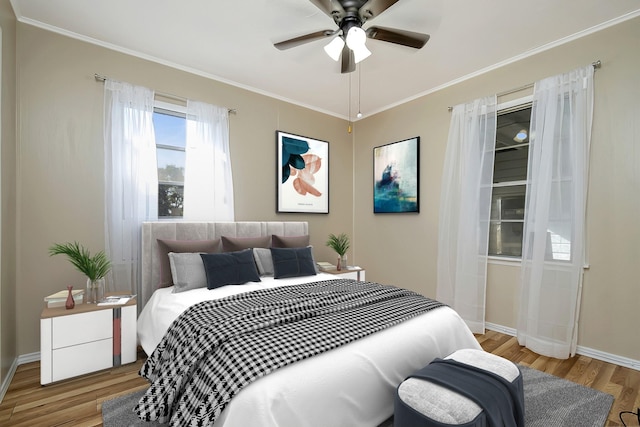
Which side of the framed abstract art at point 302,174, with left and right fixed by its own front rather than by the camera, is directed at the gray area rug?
front

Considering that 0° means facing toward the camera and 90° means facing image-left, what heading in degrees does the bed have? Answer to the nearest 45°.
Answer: approximately 315°

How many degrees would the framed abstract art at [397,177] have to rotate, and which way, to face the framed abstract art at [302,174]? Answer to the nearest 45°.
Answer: approximately 45° to its right

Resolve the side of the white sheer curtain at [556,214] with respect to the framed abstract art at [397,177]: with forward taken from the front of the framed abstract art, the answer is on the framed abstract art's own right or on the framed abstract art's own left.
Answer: on the framed abstract art's own left

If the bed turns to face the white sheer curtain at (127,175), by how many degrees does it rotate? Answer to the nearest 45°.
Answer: approximately 180°

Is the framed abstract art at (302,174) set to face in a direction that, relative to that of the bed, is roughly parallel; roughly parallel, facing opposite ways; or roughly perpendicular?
roughly parallel

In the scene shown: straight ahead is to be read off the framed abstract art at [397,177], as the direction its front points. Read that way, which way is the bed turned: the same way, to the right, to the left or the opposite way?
to the left

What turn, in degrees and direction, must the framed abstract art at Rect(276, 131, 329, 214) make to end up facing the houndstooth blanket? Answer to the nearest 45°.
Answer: approximately 45° to its right

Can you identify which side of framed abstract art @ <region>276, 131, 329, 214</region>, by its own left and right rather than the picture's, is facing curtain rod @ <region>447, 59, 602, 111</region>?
front

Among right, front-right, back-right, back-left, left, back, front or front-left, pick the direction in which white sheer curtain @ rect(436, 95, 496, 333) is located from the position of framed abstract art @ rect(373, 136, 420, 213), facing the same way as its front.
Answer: left

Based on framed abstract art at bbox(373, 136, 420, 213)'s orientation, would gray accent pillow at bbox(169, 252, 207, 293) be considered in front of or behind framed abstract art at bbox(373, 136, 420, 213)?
in front

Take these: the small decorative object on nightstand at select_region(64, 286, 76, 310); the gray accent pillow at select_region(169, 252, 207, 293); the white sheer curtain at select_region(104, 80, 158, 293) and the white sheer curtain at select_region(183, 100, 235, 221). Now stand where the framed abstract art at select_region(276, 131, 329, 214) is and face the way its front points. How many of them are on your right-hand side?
4

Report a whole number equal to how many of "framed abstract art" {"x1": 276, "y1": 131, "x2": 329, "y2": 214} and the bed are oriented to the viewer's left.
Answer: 0

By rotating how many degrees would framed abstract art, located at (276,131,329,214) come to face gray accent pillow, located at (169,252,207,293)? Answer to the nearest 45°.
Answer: approximately 90° to its right

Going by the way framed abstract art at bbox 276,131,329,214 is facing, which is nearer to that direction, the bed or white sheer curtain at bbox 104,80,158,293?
the bed

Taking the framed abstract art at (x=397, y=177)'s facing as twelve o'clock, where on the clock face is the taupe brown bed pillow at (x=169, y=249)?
The taupe brown bed pillow is roughly at 12 o'clock from the framed abstract art.

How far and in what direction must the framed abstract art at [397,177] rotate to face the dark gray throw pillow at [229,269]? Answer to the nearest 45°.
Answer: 0° — it already faces it

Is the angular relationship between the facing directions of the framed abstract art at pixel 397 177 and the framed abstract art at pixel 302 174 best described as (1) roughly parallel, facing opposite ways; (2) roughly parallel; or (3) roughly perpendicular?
roughly perpendicular
